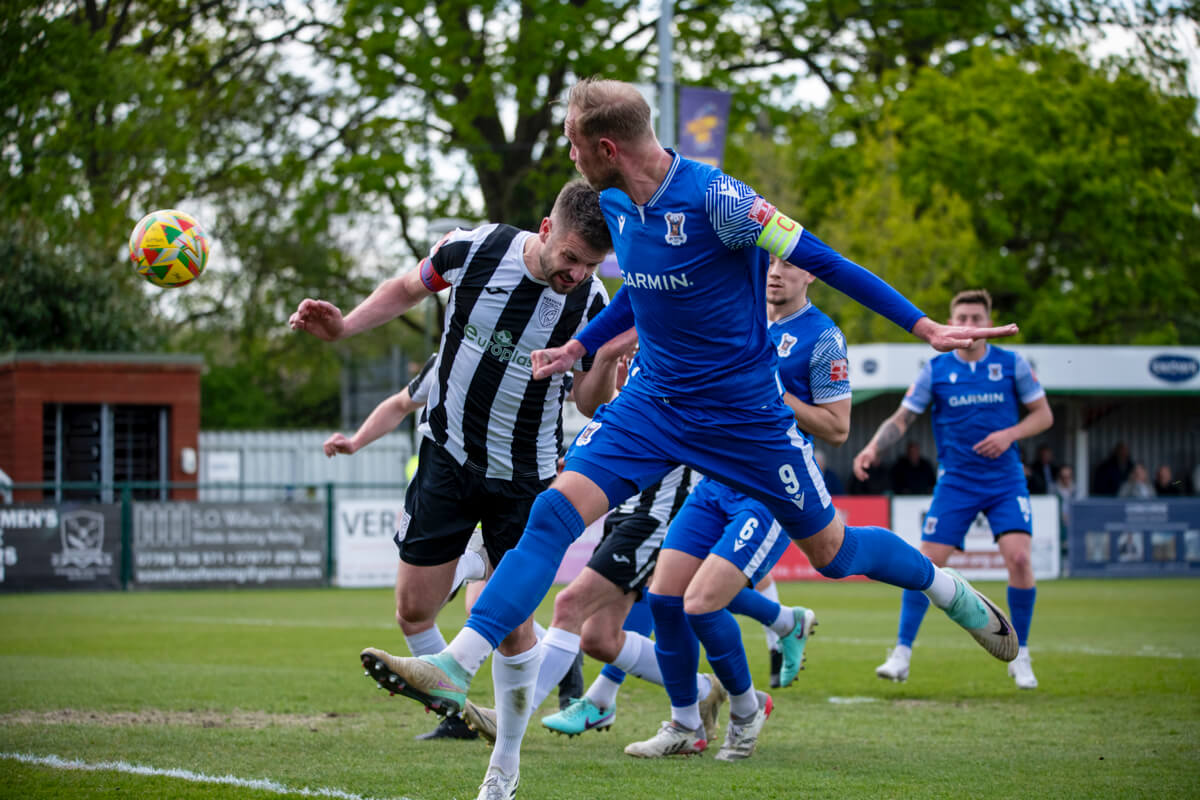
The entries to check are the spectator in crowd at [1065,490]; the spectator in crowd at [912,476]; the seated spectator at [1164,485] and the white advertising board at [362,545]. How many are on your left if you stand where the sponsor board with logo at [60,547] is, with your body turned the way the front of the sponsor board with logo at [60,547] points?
4

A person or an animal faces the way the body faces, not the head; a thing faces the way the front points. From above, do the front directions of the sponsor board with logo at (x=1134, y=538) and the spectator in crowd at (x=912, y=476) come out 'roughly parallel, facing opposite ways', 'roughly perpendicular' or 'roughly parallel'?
roughly parallel

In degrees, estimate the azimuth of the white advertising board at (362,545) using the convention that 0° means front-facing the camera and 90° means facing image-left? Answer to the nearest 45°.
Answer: approximately 0°

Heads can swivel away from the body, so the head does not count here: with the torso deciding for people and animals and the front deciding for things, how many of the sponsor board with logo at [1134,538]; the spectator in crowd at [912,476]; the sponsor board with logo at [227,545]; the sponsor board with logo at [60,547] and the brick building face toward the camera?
5

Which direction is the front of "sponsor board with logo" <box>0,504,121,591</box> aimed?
toward the camera

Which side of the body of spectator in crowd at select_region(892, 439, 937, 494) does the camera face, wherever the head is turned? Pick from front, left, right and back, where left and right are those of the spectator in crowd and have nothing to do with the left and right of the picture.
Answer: front

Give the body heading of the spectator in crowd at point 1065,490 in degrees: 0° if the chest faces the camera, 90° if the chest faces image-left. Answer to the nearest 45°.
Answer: approximately 0°

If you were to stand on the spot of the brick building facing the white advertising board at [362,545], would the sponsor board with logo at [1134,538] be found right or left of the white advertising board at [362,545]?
left

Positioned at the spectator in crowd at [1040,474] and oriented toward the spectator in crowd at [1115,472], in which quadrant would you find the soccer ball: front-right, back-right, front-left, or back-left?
back-right

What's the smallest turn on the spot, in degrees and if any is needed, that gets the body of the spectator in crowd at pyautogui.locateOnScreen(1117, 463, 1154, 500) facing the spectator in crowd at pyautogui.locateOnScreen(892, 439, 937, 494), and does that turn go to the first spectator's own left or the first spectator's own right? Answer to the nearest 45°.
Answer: approximately 45° to the first spectator's own right

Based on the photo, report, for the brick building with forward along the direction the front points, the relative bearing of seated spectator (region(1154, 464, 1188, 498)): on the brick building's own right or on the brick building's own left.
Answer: on the brick building's own left

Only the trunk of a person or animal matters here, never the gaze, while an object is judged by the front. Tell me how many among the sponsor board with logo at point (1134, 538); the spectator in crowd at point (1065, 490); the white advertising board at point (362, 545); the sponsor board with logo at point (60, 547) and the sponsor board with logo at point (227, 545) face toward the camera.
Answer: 5

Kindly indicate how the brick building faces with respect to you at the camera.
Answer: facing the viewer
